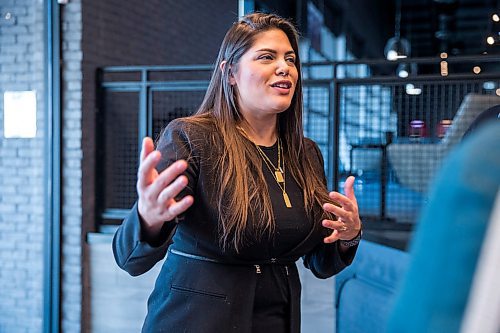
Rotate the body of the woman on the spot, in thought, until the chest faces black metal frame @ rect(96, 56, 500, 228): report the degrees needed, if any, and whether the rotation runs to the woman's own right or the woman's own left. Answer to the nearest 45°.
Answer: approximately 135° to the woman's own left

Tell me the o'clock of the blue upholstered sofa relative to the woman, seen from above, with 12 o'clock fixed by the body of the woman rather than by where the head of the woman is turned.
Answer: The blue upholstered sofa is roughly at 8 o'clock from the woman.

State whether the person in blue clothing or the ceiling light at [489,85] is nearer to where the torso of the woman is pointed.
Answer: the person in blue clothing

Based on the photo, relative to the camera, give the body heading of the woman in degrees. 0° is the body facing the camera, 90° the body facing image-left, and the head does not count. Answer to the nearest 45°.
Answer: approximately 315°

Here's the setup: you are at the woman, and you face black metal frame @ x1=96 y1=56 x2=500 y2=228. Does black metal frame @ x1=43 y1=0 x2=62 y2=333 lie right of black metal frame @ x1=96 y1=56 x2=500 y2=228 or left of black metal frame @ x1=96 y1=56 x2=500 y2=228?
left

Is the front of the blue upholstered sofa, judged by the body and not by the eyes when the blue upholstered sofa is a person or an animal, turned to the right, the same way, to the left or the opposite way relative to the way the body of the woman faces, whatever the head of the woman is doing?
to the right

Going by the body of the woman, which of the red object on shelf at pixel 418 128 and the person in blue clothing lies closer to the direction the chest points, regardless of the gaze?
the person in blue clothing

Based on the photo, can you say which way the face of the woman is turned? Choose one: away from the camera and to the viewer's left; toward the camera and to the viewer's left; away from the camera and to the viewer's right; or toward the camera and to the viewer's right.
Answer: toward the camera and to the viewer's right

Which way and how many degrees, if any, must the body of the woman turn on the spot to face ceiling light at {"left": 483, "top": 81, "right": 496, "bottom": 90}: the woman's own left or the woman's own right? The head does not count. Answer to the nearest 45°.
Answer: approximately 90° to the woman's own left

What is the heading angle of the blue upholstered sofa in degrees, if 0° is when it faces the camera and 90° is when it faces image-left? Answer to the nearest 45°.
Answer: approximately 45°
